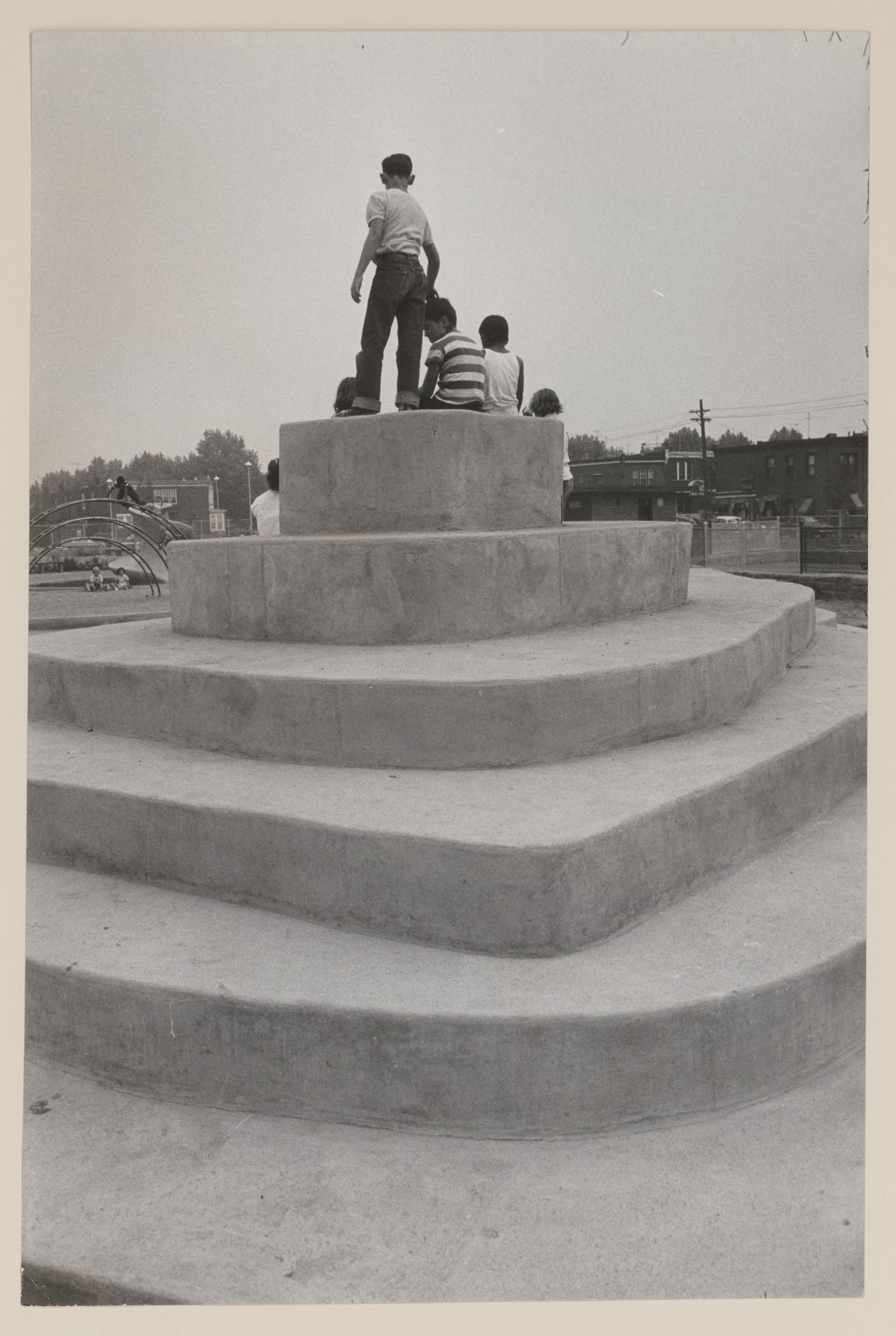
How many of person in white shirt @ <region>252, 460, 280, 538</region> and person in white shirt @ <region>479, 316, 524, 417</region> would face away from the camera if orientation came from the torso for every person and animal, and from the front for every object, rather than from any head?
2

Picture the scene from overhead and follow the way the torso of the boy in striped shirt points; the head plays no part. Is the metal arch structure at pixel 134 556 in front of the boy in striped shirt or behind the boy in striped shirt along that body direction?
in front

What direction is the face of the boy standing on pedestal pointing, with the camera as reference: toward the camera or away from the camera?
away from the camera

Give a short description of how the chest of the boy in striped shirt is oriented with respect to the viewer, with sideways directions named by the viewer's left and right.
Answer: facing away from the viewer and to the left of the viewer

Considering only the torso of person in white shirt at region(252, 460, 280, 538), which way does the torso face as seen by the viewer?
away from the camera

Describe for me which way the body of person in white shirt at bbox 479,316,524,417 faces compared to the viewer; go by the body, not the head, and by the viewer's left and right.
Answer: facing away from the viewer

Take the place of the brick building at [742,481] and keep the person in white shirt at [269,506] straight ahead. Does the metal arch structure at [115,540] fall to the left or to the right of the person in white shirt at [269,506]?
right

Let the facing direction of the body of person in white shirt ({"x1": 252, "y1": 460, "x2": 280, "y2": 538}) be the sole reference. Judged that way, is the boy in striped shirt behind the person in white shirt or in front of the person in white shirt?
behind

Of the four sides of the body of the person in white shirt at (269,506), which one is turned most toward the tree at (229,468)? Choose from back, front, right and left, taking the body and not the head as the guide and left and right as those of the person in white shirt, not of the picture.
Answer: front
